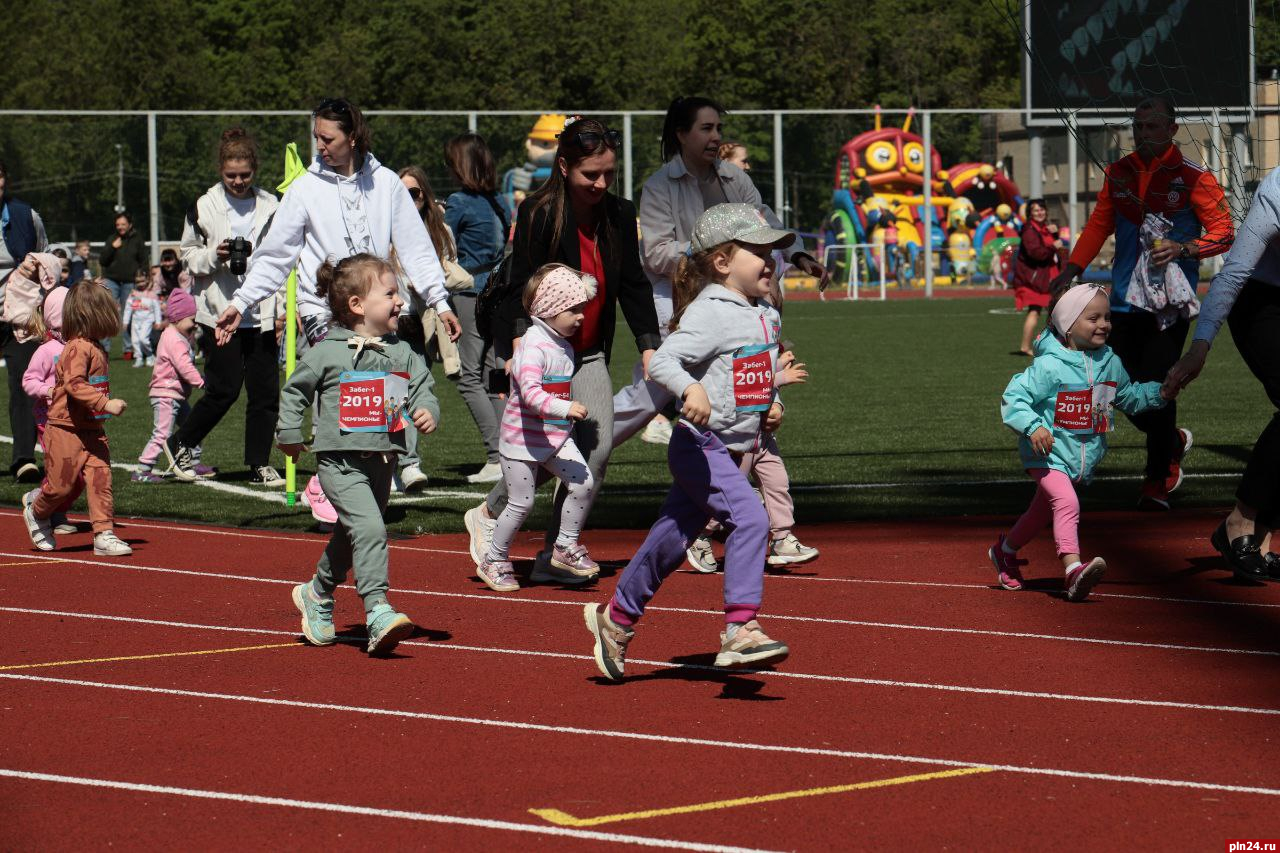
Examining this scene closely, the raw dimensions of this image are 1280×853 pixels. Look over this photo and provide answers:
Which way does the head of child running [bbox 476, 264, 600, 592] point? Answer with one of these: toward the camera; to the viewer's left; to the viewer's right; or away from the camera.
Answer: to the viewer's right

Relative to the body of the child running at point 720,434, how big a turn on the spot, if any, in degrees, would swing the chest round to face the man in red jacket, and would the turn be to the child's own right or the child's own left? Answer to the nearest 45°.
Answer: approximately 45° to the child's own left

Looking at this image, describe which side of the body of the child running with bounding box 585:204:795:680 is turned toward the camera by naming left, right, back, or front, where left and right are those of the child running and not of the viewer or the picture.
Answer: right

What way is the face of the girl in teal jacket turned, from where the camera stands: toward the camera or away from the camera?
toward the camera

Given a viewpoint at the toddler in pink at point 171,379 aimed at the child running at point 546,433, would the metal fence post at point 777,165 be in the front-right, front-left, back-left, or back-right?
back-left

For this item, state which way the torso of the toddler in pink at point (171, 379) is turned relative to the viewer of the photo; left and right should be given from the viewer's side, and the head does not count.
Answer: facing to the right of the viewer

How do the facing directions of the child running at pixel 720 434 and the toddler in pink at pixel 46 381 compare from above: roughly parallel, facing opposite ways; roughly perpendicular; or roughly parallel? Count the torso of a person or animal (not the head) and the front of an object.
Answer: roughly parallel
